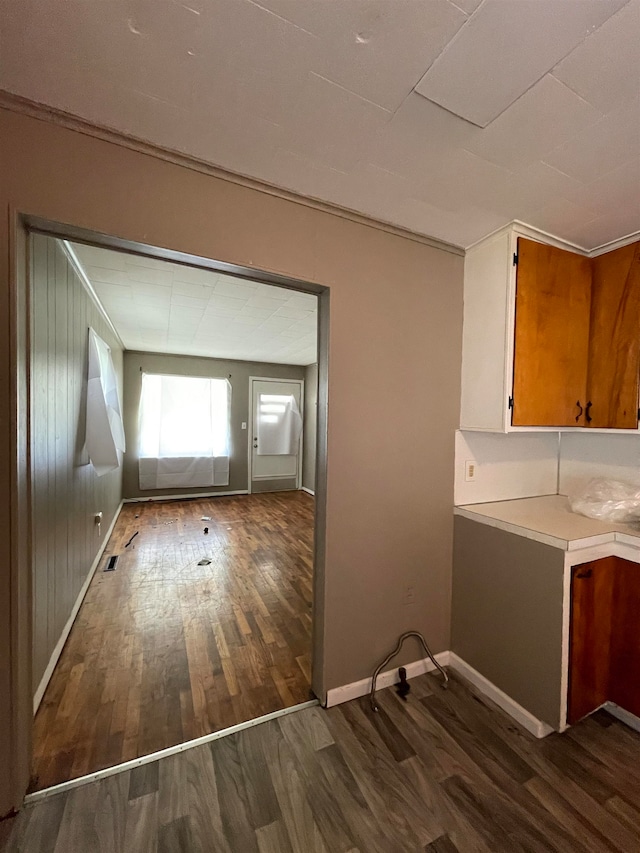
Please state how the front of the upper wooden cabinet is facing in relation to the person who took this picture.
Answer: facing the viewer and to the right of the viewer
